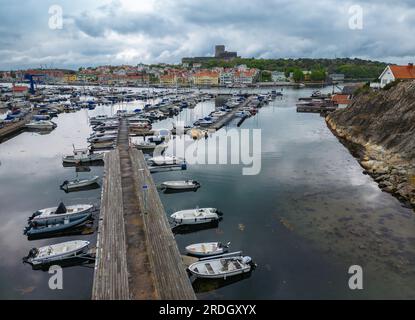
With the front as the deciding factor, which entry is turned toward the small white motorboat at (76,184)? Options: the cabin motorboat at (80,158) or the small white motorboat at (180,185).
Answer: the small white motorboat at (180,185)

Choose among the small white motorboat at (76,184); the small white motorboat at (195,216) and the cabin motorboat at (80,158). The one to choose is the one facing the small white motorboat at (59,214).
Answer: the small white motorboat at (195,216)

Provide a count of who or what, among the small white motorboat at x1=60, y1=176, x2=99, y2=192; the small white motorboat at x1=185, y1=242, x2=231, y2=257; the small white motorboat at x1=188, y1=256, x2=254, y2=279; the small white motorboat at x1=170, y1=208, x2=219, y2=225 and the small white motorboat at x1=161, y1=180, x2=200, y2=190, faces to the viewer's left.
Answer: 4

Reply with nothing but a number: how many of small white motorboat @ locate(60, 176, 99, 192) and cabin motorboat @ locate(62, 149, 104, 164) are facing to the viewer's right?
2

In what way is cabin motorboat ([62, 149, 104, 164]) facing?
to the viewer's right

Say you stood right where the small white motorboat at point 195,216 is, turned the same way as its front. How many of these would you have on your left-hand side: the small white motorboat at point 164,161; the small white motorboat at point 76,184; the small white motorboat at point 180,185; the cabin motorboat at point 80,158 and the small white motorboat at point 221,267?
1

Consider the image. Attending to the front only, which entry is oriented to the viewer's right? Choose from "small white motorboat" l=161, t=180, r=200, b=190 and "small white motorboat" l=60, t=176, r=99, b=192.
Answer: "small white motorboat" l=60, t=176, r=99, b=192

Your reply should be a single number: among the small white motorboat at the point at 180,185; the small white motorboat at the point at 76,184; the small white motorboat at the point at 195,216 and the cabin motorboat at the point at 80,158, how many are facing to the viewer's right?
2

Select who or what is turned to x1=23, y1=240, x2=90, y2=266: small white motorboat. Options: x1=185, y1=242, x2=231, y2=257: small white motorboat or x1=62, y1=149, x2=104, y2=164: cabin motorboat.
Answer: x1=185, y1=242, x2=231, y2=257: small white motorboat

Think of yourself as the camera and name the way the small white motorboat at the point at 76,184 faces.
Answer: facing to the right of the viewer

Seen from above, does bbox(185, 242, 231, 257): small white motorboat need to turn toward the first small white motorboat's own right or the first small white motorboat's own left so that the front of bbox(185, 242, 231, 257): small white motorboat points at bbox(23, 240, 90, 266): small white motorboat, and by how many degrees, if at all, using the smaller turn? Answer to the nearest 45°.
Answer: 0° — it already faces it

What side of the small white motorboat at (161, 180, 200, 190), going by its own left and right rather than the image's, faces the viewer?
left

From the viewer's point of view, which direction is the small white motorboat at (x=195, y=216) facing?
to the viewer's left

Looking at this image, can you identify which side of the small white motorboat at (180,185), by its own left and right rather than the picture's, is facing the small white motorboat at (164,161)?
right

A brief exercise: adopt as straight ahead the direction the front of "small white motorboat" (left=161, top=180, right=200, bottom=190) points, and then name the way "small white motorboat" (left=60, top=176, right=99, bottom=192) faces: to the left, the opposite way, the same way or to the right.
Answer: the opposite way

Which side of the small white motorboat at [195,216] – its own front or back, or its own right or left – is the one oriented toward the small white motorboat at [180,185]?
right

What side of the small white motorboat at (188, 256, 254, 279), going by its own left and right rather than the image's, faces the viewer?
left

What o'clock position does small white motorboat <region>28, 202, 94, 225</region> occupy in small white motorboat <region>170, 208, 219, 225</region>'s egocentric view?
small white motorboat <region>28, 202, 94, 225</region> is roughly at 12 o'clock from small white motorboat <region>170, 208, 219, 225</region>.

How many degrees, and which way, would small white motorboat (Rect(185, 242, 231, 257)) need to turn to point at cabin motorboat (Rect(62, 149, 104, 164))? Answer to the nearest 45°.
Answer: approximately 45° to its right

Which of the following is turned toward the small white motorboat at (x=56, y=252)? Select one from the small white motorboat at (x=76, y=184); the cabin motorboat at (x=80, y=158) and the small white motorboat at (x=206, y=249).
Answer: the small white motorboat at (x=206, y=249)
